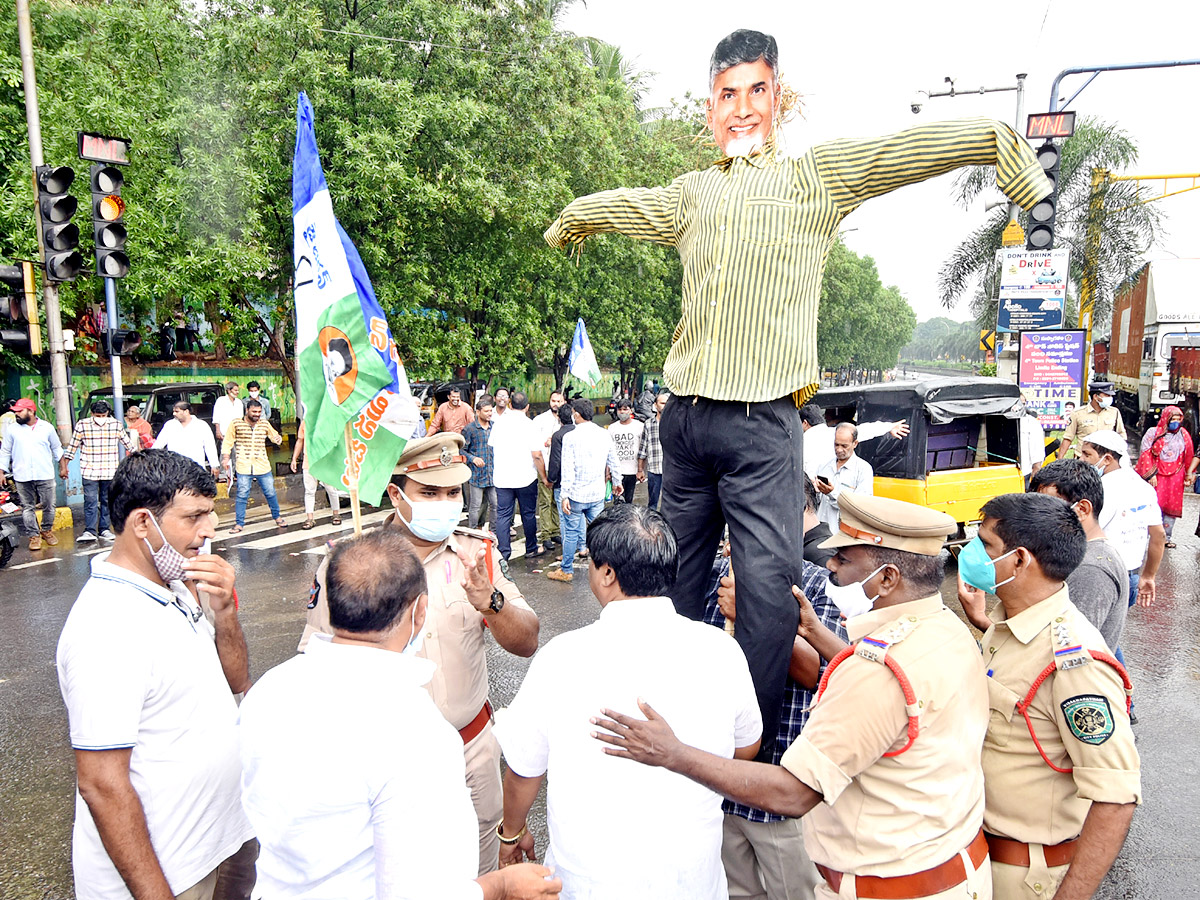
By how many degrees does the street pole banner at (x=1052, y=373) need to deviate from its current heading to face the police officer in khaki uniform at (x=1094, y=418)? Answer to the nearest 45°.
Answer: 0° — it already faces them

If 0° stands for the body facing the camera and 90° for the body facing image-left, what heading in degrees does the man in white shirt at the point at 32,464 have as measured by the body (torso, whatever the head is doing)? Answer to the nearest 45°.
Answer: approximately 0°

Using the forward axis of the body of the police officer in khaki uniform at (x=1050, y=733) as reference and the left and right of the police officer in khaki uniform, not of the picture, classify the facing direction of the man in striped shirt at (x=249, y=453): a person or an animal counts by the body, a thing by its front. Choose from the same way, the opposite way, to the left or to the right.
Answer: to the left

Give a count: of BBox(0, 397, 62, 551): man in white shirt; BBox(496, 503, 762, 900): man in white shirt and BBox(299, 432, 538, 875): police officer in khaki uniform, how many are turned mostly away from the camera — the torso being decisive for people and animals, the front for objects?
1

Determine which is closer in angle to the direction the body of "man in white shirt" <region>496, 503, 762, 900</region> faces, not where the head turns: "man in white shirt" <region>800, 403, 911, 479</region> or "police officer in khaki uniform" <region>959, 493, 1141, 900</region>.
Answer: the man in white shirt

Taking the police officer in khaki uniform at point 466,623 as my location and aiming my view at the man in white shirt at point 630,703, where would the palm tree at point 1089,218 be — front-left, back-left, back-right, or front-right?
back-left

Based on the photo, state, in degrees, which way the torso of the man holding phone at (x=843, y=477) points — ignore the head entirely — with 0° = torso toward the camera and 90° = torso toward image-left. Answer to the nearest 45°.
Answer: approximately 45°

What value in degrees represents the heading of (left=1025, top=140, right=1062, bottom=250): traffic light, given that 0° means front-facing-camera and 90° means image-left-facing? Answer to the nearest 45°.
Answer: approximately 0°

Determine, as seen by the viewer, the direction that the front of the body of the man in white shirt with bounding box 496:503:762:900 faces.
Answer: away from the camera

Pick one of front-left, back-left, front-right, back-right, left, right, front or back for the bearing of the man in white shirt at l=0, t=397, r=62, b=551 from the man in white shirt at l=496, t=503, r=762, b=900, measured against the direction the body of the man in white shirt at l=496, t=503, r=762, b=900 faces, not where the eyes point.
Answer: front-left

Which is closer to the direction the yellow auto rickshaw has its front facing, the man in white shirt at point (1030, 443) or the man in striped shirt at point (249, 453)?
the man in striped shirt
